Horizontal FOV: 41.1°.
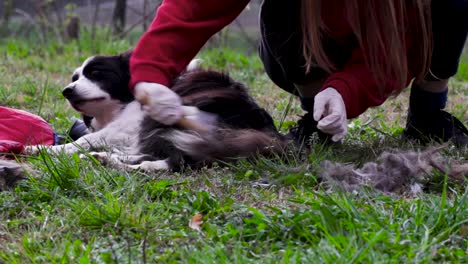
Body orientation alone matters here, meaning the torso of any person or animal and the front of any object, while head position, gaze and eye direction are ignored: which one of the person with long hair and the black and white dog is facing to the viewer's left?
the black and white dog

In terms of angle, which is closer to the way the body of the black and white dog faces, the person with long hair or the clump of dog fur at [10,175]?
the clump of dog fur

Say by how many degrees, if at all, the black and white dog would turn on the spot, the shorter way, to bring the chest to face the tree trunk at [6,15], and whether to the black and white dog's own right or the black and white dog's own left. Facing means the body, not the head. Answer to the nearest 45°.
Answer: approximately 90° to the black and white dog's own right

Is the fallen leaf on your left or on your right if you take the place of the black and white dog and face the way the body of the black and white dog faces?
on your left

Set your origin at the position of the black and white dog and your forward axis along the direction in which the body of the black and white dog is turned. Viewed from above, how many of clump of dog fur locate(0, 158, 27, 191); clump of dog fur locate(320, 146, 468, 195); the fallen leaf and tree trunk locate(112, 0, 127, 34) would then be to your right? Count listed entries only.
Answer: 1

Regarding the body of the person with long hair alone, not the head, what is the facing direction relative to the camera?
toward the camera

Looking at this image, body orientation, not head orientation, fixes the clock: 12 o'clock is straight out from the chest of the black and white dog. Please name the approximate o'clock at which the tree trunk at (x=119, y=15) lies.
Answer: The tree trunk is roughly at 3 o'clock from the black and white dog.

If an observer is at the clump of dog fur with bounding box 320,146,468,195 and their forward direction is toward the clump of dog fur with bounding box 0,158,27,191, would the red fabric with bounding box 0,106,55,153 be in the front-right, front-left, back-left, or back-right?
front-right

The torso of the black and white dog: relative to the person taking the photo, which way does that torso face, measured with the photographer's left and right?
facing to the left of the viewer

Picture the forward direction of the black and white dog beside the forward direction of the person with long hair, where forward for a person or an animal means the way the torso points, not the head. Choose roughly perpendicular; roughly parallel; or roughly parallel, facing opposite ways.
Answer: roughly perpendicular

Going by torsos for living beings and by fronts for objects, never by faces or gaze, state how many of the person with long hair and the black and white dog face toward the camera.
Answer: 1
